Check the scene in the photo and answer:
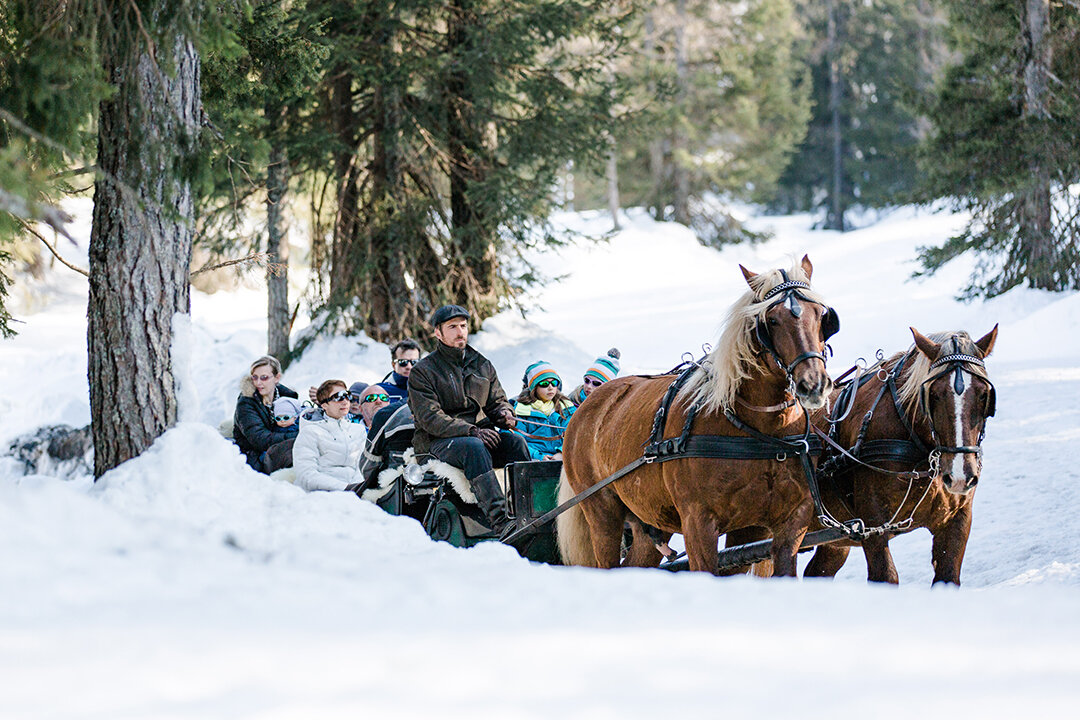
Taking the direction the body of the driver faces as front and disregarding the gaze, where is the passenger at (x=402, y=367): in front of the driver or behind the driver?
behind

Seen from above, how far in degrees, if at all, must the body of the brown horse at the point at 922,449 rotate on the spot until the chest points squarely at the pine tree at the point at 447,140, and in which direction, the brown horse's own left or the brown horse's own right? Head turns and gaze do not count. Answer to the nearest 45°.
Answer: approximately 180°

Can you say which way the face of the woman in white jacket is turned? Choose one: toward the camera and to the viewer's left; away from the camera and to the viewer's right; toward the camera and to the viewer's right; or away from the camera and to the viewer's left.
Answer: toward the camera and to the viewer's right

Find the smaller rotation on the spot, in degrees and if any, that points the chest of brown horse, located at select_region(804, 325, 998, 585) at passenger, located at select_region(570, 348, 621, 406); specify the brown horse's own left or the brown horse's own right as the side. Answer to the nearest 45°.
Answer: approximately 180°

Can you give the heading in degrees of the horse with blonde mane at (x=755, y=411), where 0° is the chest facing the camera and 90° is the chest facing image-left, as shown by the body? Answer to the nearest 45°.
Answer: approximately 315°

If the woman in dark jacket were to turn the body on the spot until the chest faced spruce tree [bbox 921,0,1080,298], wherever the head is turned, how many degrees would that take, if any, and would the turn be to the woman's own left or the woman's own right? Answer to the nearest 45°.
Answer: approximately 90° to the woman's own left

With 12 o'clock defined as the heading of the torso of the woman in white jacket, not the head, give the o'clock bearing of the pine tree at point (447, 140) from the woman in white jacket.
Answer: The pine tree is roughly at 8 o'clock from the woman in white jacket.
